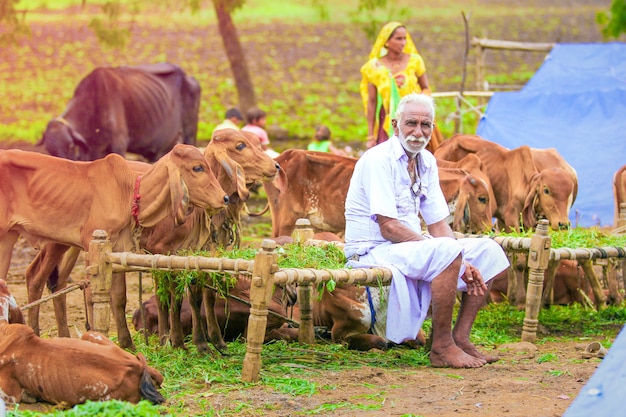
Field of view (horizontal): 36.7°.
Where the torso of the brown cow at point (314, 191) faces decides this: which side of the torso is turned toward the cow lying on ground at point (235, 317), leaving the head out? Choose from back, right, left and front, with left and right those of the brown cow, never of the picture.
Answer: right

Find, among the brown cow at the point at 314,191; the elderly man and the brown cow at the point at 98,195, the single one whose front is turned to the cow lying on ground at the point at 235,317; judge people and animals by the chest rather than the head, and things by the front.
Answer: the brown cow at the point at 98,195

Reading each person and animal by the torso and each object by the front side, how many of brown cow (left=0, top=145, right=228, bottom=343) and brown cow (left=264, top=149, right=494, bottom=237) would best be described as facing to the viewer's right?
2

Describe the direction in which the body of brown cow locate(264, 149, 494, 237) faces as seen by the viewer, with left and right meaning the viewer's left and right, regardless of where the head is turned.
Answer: facing to the right of the viewer

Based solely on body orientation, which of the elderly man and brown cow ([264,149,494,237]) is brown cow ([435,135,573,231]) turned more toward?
the elderly man

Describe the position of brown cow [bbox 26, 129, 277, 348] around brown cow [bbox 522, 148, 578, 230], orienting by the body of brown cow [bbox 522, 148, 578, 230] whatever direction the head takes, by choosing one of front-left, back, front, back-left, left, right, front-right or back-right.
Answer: right

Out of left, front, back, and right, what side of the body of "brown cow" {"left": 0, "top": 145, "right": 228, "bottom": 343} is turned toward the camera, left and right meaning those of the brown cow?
right

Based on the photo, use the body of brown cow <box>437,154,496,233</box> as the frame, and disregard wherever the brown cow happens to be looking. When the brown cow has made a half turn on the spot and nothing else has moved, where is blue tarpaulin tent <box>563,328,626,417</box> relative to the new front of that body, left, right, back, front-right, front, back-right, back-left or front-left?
back-left

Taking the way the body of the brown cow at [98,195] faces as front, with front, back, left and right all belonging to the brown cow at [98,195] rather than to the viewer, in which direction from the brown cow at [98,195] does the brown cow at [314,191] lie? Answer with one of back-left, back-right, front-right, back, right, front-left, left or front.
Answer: front-left
